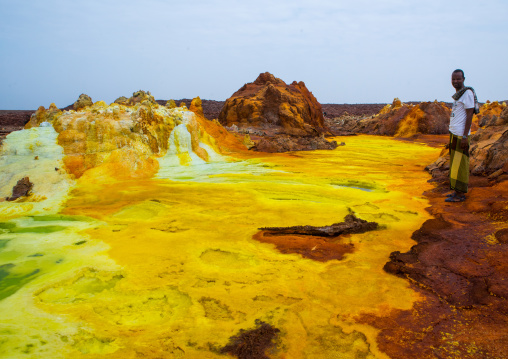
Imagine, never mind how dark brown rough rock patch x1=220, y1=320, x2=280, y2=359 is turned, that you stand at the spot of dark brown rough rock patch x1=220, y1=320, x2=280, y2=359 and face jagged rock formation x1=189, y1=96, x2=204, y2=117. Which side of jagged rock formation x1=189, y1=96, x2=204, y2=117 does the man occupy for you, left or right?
right

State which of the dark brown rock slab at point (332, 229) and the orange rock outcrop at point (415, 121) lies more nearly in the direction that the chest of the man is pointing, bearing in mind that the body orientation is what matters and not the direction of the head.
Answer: the dark brown rock slab

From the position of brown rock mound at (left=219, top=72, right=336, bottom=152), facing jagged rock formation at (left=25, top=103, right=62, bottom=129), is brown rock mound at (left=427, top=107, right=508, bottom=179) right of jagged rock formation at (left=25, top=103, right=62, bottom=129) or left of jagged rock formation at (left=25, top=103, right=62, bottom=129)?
left

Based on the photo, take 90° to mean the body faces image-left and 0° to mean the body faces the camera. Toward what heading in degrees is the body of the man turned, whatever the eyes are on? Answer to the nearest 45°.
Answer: approximately 45°

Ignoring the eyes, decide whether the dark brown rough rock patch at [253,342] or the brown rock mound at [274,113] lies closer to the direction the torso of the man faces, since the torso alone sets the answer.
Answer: the dark brown rough rock patch

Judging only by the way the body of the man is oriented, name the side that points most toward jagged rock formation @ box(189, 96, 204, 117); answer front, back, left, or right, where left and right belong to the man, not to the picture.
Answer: right

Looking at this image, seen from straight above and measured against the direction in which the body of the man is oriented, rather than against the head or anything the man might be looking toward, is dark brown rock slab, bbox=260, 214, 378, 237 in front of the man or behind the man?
in front

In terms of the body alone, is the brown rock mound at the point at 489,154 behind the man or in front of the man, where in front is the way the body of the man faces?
behind

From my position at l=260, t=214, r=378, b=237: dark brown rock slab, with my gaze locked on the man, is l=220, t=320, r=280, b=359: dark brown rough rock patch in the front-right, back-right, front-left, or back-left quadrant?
back-right

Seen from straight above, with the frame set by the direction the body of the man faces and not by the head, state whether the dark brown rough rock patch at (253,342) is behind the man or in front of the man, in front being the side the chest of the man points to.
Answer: in front

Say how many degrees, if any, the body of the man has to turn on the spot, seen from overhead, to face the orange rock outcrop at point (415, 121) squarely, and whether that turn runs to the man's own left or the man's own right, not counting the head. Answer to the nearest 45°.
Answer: approximately 135° to the man's own right
